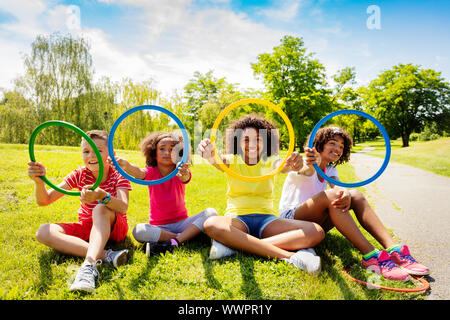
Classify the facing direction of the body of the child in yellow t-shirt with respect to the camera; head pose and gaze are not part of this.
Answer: toward the camera

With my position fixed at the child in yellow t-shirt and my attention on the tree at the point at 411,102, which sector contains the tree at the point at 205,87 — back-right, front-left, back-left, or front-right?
front-left

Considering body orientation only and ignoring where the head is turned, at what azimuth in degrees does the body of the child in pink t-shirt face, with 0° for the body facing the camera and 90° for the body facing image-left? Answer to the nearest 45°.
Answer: approximately 0°

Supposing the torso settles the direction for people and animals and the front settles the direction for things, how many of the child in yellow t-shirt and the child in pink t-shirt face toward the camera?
2

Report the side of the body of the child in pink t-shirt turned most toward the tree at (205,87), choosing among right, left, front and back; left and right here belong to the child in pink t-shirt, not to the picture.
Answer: back

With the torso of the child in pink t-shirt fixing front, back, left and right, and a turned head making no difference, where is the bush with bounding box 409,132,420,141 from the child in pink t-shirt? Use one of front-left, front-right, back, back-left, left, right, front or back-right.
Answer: back-left

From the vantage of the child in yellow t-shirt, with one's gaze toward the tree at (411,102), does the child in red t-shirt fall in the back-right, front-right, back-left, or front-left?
back-left

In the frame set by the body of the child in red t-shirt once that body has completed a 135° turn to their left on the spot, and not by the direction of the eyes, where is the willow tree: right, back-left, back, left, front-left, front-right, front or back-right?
left

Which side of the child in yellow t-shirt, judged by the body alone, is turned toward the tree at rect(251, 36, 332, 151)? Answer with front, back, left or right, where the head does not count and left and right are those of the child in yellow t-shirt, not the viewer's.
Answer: back
